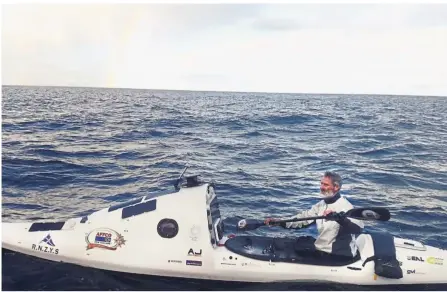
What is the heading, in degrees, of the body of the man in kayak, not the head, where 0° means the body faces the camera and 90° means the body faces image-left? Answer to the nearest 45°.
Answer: approximately 90°

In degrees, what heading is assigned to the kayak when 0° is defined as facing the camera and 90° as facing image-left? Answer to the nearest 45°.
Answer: approximately 90°
